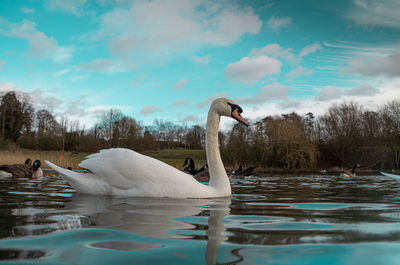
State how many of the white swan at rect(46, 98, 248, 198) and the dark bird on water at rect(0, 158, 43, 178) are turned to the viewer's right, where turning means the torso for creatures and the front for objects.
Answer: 2

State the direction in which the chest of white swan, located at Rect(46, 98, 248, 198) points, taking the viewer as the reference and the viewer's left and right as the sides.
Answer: facing to the right of the viewer

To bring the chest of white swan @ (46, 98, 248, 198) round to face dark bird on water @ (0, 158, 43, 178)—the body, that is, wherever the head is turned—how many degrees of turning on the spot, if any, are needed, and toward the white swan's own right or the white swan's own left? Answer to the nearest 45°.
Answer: approximately 135° to the white swan's own left

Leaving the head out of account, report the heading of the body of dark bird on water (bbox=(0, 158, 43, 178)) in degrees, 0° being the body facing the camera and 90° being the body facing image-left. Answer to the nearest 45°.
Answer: approximately 270°

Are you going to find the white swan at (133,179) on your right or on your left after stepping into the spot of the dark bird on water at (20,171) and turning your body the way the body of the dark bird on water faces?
on your right
